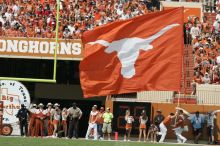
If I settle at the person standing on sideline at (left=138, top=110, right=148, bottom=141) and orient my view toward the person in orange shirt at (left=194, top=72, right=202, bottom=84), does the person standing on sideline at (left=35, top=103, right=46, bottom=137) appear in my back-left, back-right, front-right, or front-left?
back-left

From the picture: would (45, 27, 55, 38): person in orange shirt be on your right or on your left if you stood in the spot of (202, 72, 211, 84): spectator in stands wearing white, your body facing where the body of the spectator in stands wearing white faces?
on your right
